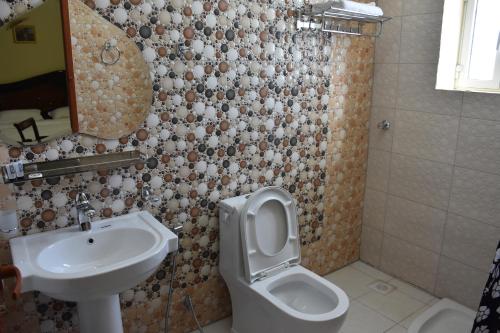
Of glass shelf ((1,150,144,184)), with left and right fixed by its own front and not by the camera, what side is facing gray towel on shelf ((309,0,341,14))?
left

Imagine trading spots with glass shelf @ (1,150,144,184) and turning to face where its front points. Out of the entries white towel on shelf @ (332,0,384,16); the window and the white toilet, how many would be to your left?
3

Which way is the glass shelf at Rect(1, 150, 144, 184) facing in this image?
toward the camera

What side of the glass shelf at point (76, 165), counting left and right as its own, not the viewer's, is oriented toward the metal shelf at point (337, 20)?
left

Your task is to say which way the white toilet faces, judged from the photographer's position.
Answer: facing the viewer and to the right of the viewer

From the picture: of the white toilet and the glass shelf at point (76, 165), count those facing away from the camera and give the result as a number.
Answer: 0

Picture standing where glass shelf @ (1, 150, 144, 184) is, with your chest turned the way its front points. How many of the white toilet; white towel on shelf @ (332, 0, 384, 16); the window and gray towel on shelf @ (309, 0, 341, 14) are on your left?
4

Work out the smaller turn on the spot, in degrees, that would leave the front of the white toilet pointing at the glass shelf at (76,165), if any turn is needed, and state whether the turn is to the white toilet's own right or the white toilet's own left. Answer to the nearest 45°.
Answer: approximately 90° to the white toilet's own right

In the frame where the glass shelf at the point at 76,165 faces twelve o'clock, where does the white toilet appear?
The white toilet is roughly at 9 o'clock from the glass shelf.
